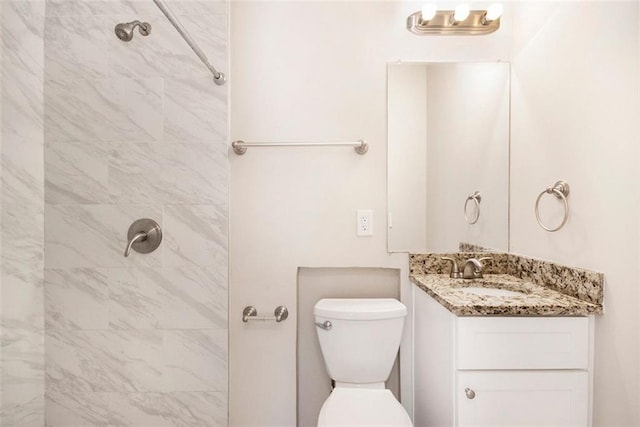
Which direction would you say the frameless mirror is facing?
toward the camera

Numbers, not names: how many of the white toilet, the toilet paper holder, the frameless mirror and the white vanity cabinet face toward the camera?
4

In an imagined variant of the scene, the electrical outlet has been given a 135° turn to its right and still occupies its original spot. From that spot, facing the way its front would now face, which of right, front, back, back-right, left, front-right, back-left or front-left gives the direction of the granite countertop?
back

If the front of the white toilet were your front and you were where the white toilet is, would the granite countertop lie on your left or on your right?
on your left

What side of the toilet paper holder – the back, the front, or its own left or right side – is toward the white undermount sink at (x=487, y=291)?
left

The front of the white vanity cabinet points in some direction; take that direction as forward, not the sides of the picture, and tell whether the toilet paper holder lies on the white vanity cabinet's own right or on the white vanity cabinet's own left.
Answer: on the white vanity cabinet's own right

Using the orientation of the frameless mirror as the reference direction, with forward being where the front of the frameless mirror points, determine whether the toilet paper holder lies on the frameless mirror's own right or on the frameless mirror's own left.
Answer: on the frameless mirror's own right

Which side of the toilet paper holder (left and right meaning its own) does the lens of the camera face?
front

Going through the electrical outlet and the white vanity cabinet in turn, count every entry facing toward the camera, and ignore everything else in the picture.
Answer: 2

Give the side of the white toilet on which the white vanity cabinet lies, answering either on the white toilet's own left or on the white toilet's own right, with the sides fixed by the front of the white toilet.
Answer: on the white toilet's own left

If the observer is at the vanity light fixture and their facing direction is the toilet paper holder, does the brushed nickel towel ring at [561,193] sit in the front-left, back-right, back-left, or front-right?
back-left

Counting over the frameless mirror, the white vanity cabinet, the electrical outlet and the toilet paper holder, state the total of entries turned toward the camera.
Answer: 4
